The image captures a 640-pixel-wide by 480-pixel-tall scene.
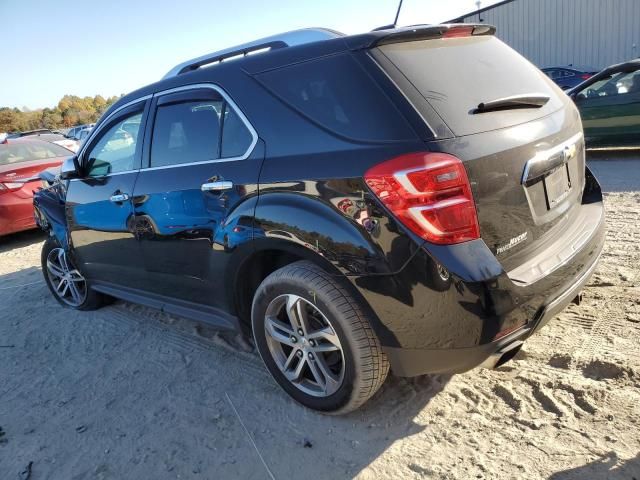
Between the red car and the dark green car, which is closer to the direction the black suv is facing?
the red car

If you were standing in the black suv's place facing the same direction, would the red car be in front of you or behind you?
in front

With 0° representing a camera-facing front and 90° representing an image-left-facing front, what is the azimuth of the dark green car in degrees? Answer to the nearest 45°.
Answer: approximately 90°

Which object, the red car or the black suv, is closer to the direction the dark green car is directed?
the red car

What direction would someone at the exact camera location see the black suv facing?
facing away from the viewer and to the left of the viewer

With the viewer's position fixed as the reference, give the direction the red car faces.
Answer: facing away from the viewer and to the left of the viewer

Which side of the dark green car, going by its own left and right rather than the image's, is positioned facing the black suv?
left

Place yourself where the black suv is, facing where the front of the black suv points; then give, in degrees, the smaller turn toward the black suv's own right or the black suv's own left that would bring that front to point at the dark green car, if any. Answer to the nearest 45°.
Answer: approximately 90° to the black suv's own right
